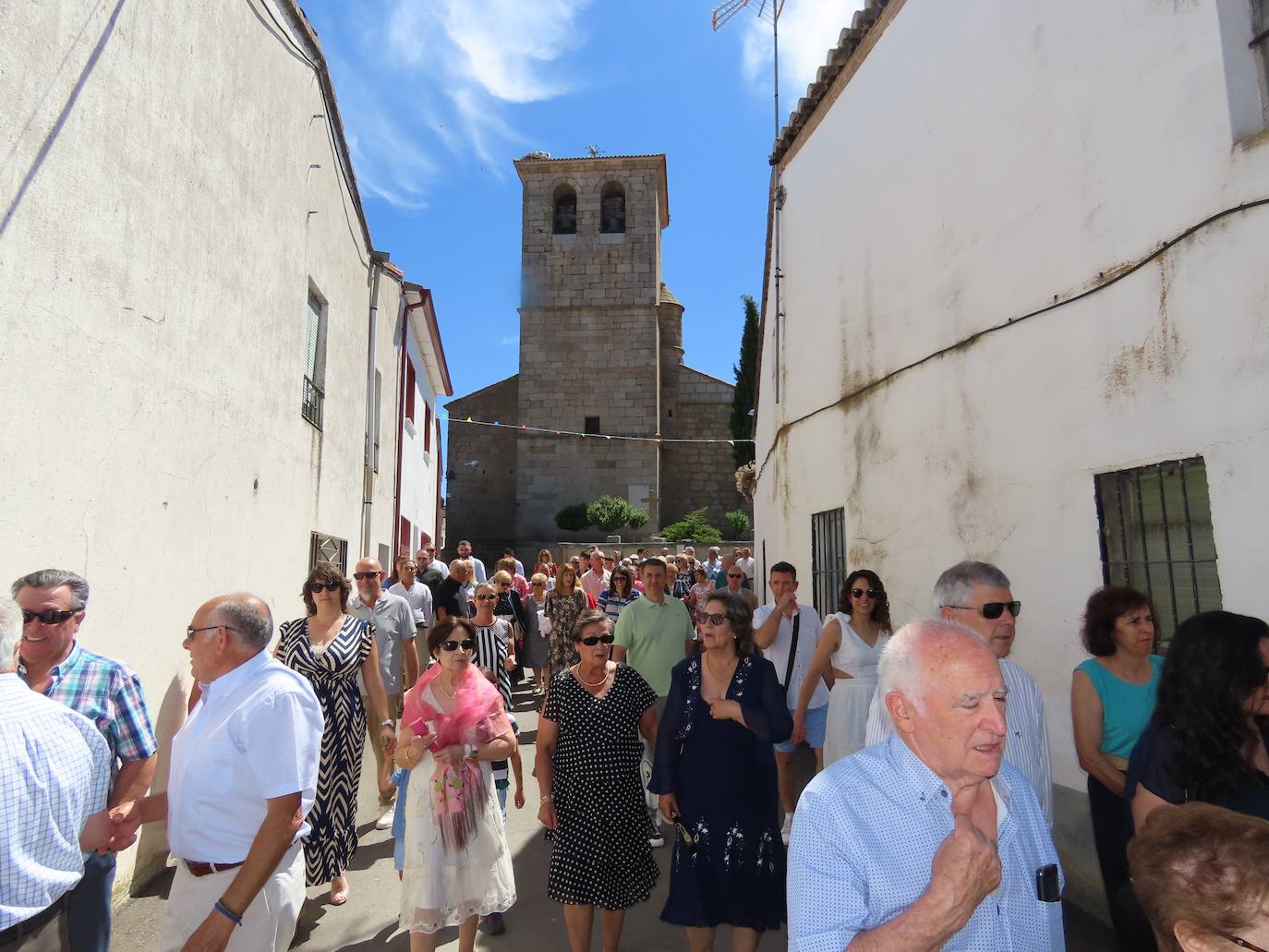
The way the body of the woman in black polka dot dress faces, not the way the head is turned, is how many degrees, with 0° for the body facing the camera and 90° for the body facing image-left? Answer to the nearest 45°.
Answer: approximately 0°

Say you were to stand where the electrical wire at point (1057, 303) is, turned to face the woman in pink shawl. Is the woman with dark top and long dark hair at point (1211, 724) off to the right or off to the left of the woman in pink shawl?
left

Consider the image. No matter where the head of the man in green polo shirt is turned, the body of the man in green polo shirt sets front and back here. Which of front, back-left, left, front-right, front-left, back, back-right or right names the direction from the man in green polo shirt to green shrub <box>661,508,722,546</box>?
back

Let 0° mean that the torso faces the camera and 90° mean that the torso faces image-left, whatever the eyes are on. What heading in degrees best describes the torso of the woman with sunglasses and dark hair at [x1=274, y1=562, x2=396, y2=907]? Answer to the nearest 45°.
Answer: approximately 0°

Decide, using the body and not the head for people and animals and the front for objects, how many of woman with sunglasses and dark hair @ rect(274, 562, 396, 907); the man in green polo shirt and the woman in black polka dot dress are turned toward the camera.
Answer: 3

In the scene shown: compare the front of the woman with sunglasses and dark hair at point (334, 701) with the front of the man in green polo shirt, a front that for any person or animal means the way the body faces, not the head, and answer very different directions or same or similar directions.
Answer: same or similar directions

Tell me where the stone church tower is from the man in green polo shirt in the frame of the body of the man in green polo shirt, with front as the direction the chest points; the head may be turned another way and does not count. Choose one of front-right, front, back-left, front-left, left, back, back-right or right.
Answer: back

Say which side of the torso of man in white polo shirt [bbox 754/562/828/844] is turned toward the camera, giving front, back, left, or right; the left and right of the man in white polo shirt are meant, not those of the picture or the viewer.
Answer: front

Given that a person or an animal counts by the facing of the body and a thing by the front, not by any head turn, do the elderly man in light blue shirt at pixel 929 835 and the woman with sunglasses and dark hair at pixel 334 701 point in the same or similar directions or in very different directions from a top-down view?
same or similar directions

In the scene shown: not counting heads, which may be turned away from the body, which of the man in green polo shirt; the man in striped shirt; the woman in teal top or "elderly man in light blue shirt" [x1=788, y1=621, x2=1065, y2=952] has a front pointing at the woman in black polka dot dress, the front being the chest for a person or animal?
the man in green polo shirt

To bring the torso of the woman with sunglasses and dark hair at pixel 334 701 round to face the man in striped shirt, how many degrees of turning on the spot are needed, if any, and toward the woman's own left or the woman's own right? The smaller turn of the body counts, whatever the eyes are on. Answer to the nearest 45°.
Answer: approximately 45° to the woman's own left

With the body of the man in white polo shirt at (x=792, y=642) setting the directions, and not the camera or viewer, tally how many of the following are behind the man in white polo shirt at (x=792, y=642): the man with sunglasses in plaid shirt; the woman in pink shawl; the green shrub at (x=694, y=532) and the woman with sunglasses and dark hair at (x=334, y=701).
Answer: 1

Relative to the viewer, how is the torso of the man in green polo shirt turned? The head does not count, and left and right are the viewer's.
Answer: facing the viewer

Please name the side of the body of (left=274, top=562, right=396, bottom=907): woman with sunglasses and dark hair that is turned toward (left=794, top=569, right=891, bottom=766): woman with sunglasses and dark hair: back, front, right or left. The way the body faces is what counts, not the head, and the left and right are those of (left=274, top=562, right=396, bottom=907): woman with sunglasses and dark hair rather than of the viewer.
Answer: left

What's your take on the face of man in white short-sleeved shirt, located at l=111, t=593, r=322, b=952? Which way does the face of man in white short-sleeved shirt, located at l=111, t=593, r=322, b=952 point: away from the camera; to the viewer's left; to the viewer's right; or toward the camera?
to the viewer's left
